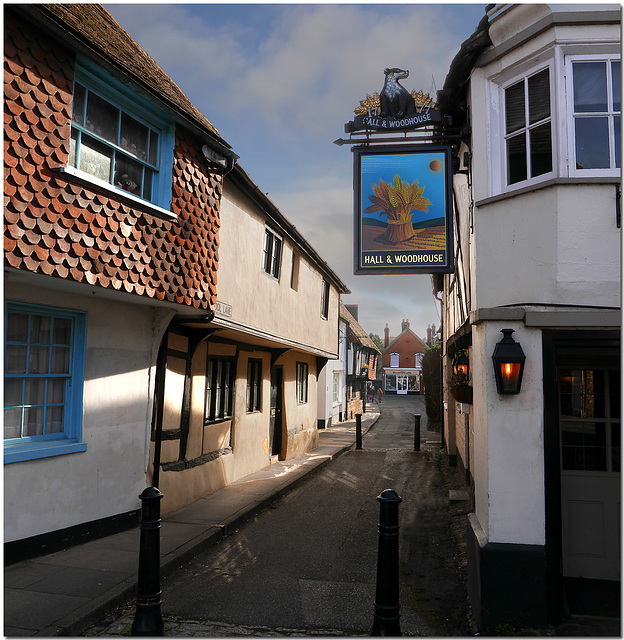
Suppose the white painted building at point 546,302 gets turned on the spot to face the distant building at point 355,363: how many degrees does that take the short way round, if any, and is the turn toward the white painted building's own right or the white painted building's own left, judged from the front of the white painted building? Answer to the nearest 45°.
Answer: approximately 180°

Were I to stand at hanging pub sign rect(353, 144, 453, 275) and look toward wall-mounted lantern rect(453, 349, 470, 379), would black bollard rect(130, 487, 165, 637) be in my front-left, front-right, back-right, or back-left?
back-left

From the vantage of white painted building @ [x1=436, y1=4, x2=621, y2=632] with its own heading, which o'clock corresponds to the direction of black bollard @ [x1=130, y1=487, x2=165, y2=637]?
The black bollard is roughly at 2 o'clock from the white painted building.

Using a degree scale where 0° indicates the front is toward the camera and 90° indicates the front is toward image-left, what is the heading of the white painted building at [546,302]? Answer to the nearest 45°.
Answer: approximately 0°
